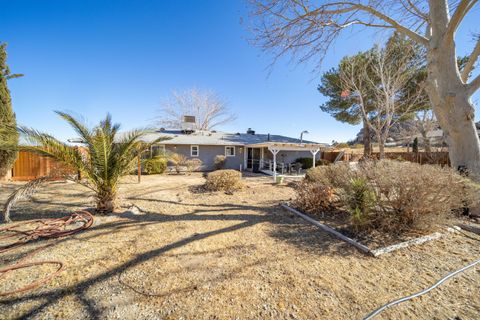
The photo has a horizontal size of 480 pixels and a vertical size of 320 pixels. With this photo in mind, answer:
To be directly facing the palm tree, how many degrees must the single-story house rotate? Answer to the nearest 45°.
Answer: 0° — it already faces it

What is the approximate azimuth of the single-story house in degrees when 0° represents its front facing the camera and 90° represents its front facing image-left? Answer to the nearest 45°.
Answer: approximately 0°

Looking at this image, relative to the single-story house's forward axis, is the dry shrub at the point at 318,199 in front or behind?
in front

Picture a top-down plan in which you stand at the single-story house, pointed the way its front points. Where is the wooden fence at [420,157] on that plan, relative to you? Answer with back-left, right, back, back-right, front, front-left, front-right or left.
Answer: left

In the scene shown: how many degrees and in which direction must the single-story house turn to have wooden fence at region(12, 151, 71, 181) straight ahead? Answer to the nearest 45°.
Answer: approximately 45° to its right

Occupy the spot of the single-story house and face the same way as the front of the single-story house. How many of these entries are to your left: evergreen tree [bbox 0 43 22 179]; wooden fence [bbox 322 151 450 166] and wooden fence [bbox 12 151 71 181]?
1

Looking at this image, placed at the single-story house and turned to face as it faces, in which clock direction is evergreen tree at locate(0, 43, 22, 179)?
The evergreen tree is roughly at 2 o'clock from the single-story house.

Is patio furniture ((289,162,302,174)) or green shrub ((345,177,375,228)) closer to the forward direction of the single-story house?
the green shrub

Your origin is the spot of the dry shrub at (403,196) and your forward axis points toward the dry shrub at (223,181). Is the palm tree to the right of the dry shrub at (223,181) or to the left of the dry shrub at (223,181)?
left

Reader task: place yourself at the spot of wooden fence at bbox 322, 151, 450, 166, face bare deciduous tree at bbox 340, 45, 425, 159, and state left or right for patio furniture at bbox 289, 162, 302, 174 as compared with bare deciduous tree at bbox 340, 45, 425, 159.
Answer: right

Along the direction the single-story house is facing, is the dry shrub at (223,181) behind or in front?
in front

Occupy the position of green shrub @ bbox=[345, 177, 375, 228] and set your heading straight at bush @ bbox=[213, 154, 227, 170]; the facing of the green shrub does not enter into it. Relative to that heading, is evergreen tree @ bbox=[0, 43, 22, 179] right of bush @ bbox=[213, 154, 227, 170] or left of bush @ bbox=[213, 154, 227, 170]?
left
